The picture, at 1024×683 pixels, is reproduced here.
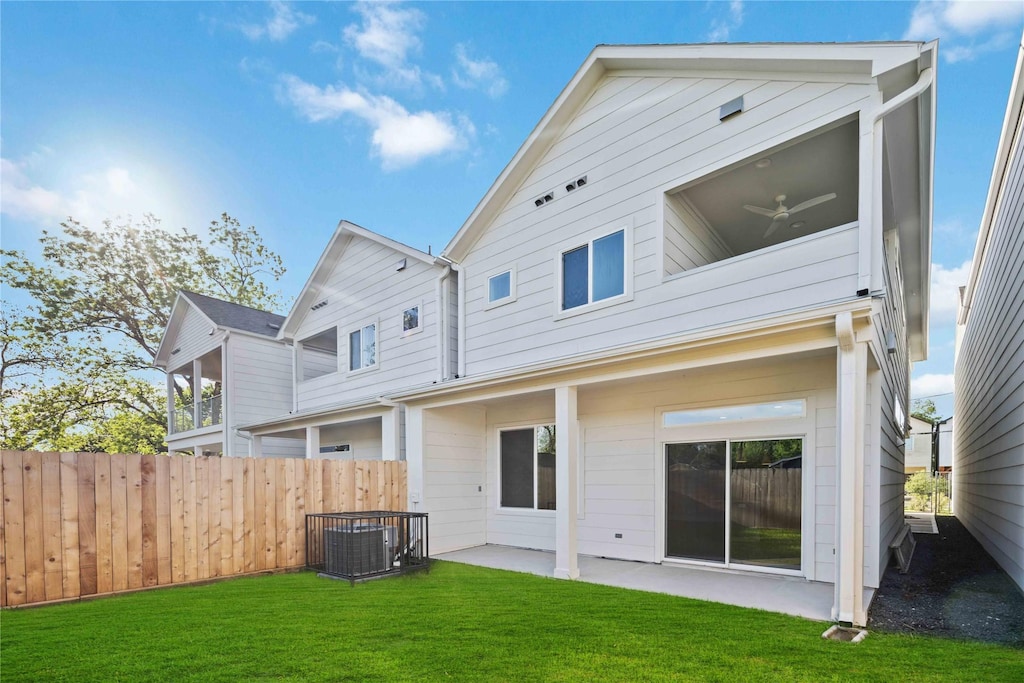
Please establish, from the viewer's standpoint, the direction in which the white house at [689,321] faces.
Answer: facing away from the viewer and to the right of the viewer
